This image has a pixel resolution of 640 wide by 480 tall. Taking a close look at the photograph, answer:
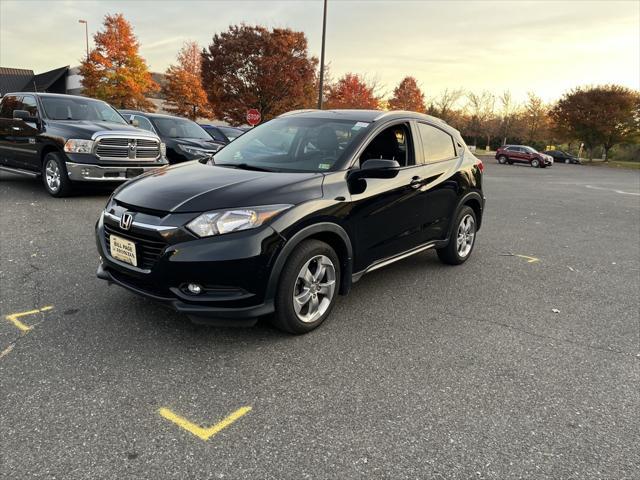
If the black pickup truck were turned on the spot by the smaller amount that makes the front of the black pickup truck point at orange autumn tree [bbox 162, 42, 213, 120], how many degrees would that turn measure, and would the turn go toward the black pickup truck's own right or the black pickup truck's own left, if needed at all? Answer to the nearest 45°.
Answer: approximately 135° to the black pickup truck's own left

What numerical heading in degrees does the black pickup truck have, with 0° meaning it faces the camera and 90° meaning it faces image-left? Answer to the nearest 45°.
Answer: approximately 315°

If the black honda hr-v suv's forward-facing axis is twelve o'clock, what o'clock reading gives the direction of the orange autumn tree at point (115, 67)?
The orange autumn tree is roughly at 4 o'clock from the black honda hr-v suv.

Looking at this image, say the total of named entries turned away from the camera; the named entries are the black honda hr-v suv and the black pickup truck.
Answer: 0

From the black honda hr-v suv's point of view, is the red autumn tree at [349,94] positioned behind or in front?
behind

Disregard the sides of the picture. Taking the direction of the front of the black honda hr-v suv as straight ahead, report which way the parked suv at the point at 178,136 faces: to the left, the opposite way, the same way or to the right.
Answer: to the left

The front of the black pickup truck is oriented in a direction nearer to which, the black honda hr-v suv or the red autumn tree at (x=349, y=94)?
the black honda hr-v suv

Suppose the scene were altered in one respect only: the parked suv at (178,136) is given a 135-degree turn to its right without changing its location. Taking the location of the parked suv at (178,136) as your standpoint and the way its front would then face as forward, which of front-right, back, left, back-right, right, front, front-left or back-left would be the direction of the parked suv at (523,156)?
back-right

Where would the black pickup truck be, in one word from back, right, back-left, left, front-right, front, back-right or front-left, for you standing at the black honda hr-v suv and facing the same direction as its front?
right

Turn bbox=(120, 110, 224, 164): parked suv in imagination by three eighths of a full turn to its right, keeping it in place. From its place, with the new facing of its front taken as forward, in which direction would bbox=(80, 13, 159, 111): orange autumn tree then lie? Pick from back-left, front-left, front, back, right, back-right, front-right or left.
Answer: right

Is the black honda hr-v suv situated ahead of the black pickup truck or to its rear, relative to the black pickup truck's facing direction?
ahead

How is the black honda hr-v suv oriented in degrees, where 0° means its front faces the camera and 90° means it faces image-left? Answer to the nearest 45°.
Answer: approximately 45°

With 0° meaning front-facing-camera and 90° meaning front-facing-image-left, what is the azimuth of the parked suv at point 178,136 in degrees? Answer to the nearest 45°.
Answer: approximately 315°

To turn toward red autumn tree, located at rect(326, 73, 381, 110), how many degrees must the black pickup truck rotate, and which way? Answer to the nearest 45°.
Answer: approximately 90° to its left
